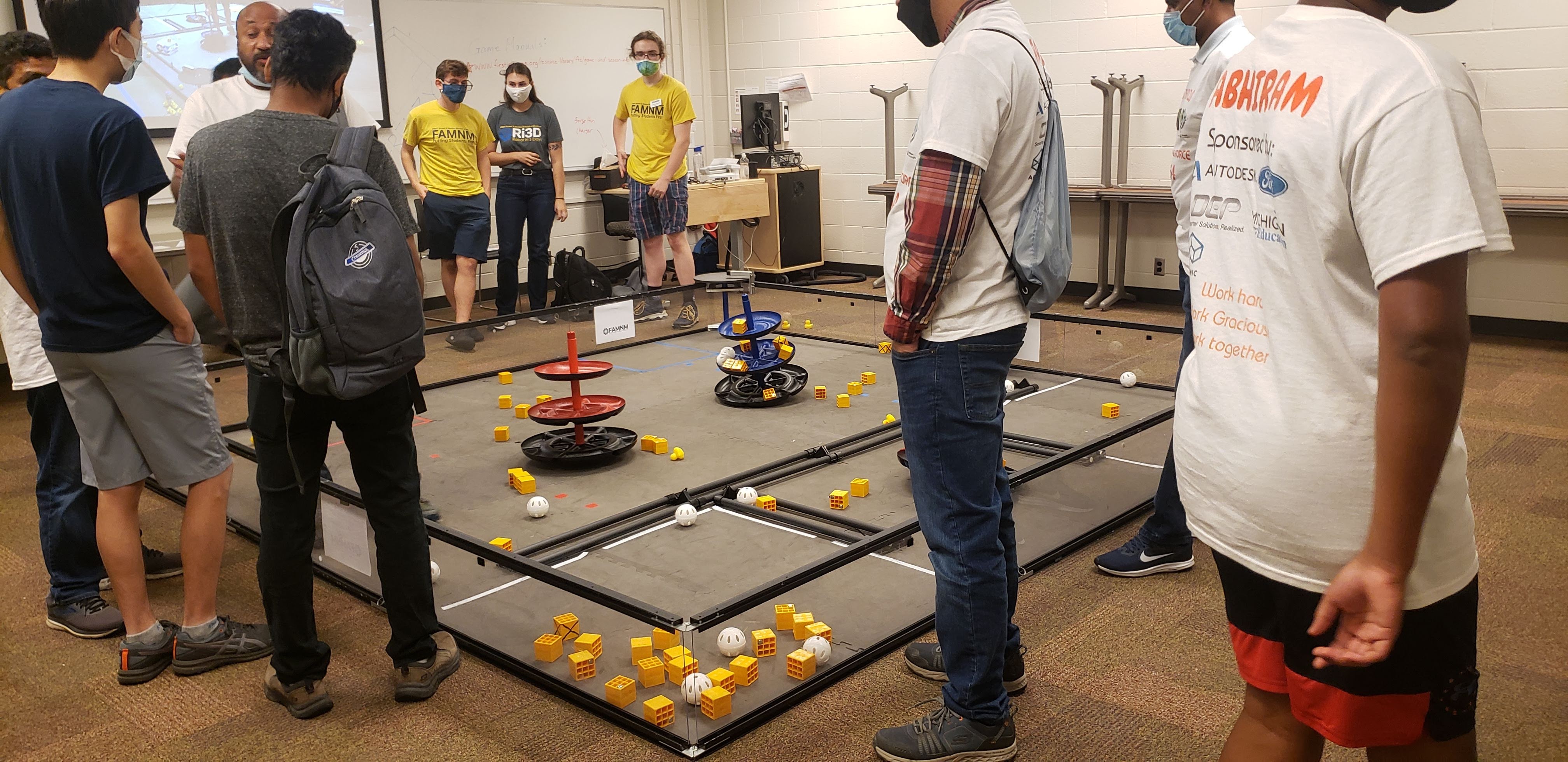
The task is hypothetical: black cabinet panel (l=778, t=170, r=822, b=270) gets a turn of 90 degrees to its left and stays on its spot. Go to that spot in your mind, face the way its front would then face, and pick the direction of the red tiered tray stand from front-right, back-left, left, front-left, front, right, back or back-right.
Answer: right

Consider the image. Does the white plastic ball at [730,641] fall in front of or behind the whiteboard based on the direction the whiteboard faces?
in front

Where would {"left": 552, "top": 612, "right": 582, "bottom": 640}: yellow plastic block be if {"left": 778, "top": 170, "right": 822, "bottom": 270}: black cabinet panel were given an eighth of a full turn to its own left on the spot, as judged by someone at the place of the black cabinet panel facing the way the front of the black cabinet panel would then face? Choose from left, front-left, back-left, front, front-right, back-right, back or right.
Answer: front-right

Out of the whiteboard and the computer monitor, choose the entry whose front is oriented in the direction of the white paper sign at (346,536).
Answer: the whiteboard

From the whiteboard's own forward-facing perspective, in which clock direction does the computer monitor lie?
The computer monitor is roughly at 9 o'clock from the whiteboard.

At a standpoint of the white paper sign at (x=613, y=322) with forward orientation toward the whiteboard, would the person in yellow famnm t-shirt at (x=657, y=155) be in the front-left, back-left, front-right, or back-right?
front-right

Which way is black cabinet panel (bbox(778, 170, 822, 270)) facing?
toward the camera

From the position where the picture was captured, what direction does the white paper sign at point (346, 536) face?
facing the viewer and to the left of the viewer

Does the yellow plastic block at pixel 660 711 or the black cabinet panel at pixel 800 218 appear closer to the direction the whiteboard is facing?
the yellow plastic block

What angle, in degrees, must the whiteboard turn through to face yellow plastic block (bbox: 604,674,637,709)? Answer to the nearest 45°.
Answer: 0° — it already faces it

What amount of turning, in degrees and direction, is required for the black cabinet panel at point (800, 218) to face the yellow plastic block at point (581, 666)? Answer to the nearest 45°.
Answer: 0° — it already faces it

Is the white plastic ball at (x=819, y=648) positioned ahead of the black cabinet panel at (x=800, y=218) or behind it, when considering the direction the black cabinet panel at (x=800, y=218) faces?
ahead

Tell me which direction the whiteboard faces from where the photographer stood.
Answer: facing the viewer
